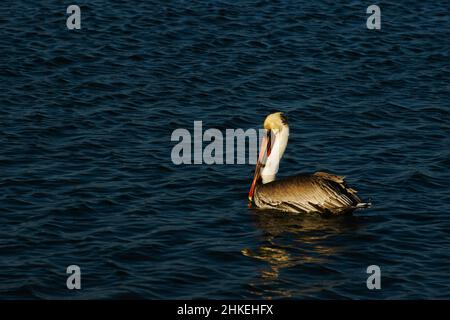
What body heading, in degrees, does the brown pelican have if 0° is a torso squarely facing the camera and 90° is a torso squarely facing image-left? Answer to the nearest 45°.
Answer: approximately 90°
